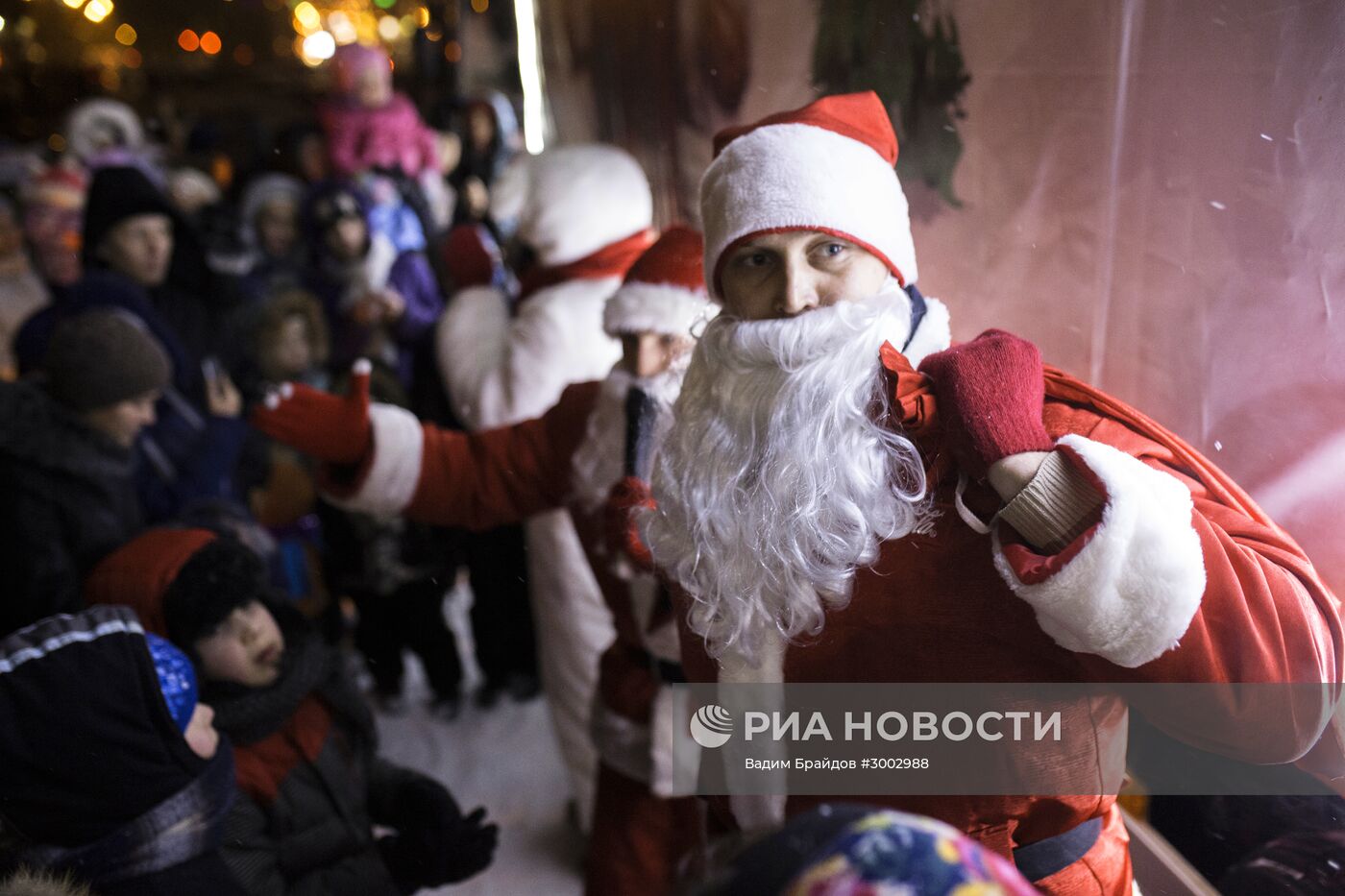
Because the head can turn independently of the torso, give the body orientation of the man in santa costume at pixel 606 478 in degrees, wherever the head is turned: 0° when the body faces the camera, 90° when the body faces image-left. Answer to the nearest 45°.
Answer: approximately 0°

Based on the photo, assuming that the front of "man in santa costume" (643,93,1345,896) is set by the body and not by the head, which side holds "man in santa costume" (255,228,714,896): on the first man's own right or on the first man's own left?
on the first man's own right

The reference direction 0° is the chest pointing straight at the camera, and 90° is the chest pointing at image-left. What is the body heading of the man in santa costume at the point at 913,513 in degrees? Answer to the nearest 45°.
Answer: approximately 45°
